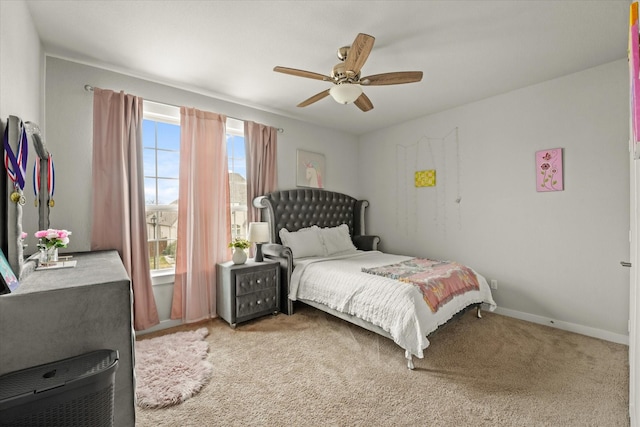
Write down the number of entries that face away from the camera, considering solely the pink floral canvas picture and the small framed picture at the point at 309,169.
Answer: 0

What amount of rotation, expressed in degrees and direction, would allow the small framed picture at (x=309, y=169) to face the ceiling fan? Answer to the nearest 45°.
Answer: approximately 45° to its right

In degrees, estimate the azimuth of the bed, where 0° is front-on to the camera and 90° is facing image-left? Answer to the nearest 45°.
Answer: approximately 315°

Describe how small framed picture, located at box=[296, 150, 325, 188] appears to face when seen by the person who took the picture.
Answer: facing the viewer and to the right of the viewer

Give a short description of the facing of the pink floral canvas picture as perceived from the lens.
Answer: facing the viewer and to the left of the viewer

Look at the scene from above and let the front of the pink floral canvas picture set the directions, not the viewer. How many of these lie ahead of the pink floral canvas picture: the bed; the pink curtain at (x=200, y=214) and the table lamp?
3

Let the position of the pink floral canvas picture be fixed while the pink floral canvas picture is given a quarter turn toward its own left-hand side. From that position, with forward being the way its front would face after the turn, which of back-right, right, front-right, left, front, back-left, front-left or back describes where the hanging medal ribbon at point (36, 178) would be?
right

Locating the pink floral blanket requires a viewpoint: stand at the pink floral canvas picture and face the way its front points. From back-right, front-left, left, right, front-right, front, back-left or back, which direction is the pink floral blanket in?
front

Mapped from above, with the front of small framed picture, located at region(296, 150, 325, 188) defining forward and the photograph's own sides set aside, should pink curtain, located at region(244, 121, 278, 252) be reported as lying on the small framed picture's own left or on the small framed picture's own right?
on the small framed picture's own right

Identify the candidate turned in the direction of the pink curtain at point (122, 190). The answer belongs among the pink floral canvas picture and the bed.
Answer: the pink floral canvas picture

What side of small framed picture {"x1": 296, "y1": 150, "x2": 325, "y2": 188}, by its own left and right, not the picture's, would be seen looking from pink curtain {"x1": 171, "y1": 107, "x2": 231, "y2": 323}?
right

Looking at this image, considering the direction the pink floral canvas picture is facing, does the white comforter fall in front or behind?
in front

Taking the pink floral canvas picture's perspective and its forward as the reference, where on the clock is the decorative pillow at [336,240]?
The decorative pillow is roughly at 1 o'clock from the pink floral canvas picture.

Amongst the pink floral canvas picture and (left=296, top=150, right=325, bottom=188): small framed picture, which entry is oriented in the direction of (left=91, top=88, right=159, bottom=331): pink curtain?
the pink floral canvas picture

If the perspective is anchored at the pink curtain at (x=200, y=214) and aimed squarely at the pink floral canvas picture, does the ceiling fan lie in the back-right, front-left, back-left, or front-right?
front-right

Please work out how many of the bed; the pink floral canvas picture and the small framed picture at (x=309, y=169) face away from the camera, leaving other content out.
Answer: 0

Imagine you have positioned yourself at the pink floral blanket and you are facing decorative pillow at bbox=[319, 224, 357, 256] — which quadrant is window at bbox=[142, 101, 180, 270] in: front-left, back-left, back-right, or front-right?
front-left

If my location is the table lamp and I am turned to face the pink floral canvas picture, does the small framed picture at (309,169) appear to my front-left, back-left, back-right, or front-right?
front-left

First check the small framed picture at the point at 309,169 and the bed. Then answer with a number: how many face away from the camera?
0
